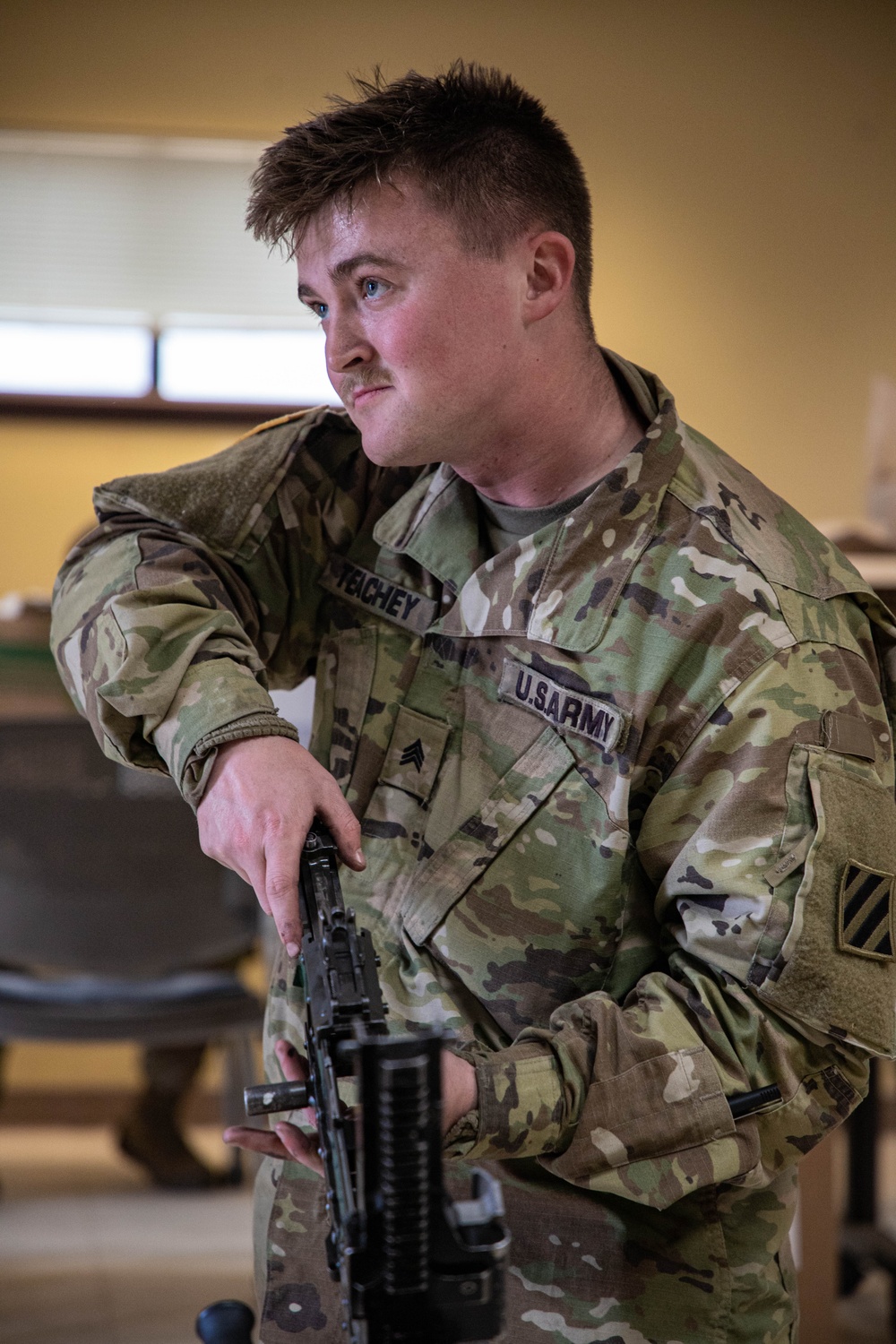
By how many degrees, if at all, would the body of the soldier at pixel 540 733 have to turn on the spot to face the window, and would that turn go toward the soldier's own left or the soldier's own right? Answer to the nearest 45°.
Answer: approximately 135° to the soldier's own right

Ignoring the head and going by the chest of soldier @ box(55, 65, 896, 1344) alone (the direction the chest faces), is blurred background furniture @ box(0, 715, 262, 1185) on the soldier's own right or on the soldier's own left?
on the soldier's own right

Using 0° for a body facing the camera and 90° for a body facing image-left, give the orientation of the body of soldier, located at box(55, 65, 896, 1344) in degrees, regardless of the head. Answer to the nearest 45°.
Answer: approximately 45°
